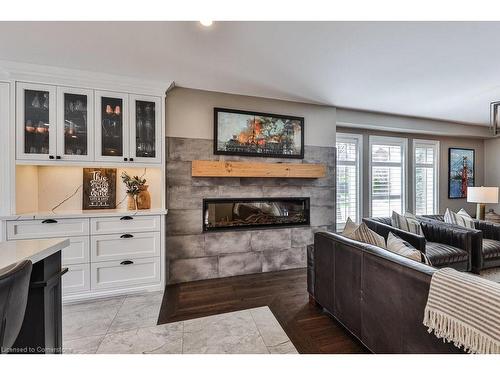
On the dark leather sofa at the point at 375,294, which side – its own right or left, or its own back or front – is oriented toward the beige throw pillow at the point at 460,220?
front

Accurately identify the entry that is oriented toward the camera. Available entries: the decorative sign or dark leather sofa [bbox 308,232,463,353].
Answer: the decorative sign

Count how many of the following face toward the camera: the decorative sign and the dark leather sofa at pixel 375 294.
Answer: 1

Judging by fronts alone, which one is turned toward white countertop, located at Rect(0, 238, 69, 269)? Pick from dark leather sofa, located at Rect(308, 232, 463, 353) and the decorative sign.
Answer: the decorative sign

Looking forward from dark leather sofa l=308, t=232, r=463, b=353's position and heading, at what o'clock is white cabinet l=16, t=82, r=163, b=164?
The white cabinet is roughly at 7 o'clock from the dark leather sofa.

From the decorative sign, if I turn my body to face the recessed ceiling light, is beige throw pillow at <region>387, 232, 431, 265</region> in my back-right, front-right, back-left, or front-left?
front-left

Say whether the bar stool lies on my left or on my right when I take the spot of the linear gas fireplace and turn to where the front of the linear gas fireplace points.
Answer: on my right

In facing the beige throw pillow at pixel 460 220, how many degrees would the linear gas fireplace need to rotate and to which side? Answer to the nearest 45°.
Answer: approximately 45° to its left

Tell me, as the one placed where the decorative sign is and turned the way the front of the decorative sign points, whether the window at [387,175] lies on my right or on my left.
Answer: on my left

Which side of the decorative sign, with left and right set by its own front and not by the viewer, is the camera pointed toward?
front

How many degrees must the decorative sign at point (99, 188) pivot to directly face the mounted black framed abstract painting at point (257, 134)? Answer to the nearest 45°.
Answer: approximately 90° to its left

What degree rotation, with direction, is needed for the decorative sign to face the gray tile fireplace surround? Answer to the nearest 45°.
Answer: approximately 90° to its left
